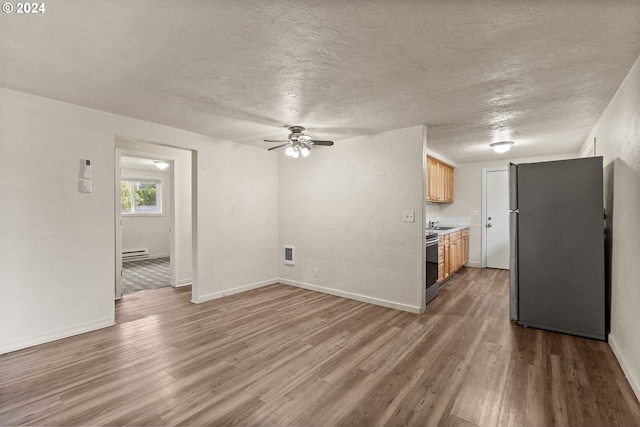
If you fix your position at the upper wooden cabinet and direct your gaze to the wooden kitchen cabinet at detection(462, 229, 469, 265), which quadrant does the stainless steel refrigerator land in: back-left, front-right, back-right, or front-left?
back-right

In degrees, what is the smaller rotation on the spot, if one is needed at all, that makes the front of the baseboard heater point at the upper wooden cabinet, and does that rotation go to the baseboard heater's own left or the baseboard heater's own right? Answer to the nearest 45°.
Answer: approximately 45° to the baseboard heater's own left

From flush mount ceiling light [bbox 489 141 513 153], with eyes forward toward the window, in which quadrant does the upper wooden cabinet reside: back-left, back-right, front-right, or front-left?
front-right

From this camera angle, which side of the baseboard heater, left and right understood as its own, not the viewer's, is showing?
front

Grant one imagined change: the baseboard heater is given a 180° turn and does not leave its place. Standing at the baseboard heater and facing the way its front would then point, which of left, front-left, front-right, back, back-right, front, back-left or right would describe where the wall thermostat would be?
back

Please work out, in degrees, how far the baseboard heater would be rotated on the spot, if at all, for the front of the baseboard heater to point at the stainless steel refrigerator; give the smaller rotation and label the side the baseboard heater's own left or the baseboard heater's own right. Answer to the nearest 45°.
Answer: approximately 45° to the baseboard heater's own left

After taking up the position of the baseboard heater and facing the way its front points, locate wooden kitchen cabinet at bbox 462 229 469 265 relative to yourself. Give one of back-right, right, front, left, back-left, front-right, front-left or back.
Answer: front-left

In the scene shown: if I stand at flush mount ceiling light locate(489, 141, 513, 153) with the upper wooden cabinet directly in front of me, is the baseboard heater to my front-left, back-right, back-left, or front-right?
front-left

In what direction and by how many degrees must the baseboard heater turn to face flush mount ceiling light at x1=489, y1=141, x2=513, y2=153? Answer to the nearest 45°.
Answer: approximately 45° to its left

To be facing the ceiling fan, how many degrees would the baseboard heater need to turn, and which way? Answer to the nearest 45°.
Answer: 0° — it already faces it

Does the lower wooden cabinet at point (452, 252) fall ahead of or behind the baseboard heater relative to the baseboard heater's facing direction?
ahead
